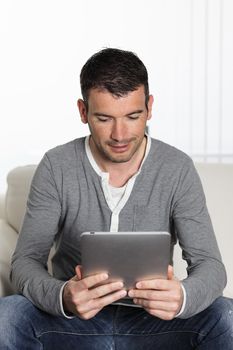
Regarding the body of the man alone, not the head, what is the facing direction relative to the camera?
toward the camera

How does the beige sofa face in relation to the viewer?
toward the camera

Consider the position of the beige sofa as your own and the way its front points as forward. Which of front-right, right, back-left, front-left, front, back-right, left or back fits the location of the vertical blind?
back

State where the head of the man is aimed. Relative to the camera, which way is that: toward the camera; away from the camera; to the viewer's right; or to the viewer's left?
toward the camera

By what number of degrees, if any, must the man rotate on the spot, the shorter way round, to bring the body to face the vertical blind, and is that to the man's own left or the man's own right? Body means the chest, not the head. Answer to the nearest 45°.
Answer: approximately 180°
